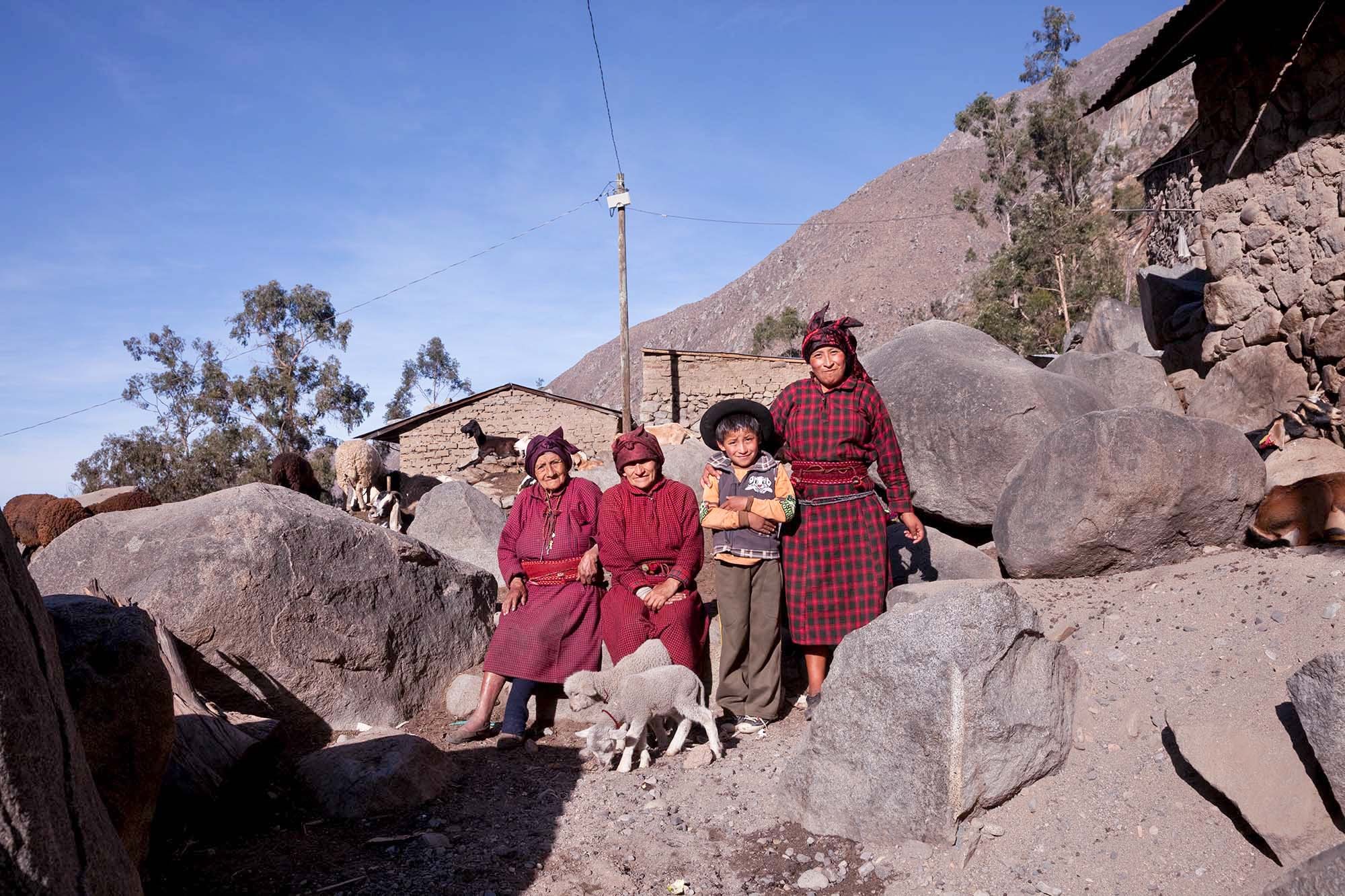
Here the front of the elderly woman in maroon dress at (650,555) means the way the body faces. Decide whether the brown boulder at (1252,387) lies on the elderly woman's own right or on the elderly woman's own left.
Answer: on the elderly woman's own left

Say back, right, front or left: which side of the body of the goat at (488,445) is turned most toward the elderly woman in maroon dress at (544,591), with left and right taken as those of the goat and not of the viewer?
left

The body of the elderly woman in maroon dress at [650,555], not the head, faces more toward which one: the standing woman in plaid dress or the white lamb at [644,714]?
the white lamb

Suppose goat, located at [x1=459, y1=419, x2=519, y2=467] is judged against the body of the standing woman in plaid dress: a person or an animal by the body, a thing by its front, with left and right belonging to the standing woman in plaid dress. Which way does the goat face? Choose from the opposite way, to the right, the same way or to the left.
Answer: to the right

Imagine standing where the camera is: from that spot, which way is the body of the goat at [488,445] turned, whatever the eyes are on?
to the viewer's left

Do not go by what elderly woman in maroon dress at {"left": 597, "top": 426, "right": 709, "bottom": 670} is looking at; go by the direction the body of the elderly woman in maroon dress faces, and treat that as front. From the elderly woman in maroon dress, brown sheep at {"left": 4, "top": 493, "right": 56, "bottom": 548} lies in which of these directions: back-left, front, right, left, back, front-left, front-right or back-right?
back-right

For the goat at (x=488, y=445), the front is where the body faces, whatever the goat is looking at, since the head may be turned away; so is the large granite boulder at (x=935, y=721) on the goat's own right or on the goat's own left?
on the goat's own left

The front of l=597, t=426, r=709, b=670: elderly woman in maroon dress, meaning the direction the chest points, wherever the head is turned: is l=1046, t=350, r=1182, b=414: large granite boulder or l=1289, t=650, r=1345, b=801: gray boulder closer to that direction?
the gray boulder

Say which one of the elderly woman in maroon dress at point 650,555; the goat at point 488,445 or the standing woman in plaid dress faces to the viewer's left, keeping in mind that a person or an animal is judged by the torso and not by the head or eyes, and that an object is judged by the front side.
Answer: the goat
